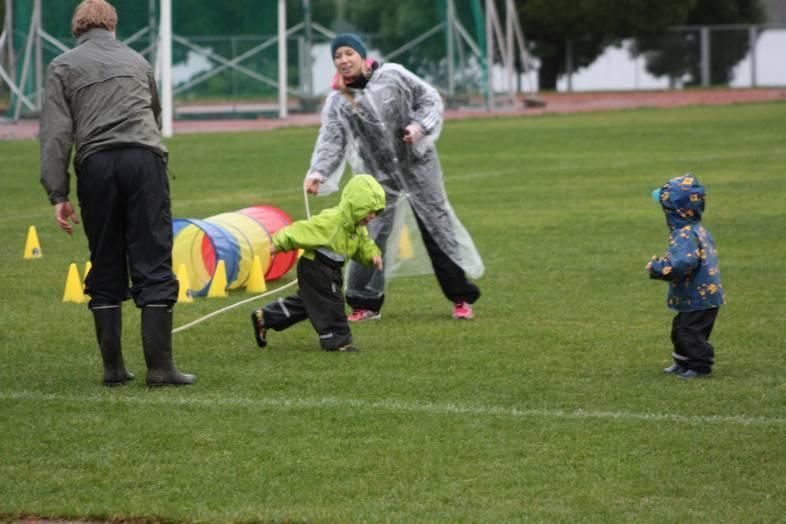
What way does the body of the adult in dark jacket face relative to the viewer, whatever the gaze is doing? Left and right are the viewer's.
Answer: facing away from the viewer

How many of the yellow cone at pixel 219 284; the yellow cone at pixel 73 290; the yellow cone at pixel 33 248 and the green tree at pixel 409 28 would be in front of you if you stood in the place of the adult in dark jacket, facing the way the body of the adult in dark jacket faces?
4

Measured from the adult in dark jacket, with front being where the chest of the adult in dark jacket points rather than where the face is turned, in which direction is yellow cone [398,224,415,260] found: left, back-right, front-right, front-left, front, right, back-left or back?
front-right

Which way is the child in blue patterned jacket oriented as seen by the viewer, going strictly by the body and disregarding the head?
to the viewer's left

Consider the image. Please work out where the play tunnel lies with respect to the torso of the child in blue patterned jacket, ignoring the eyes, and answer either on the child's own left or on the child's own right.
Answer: on the child's own right

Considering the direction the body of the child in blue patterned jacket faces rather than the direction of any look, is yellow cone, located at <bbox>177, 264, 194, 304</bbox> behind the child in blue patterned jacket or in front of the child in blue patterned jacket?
in front

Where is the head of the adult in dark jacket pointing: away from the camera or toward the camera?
away from the camera

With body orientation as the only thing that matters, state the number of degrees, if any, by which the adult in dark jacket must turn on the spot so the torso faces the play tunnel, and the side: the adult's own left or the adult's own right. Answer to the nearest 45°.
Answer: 0° — they already face it

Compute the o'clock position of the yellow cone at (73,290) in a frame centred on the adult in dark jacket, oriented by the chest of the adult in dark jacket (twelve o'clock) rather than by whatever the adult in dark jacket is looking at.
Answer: The yellow cone is roughly at 12 o'clock from the adult in dark jacket.

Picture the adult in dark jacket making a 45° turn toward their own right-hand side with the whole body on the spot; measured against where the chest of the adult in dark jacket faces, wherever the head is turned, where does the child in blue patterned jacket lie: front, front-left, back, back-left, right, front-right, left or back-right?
front-right

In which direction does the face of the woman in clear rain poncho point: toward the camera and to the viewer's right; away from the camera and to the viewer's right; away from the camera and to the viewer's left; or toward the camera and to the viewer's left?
toward the camera and to the viewer's left
